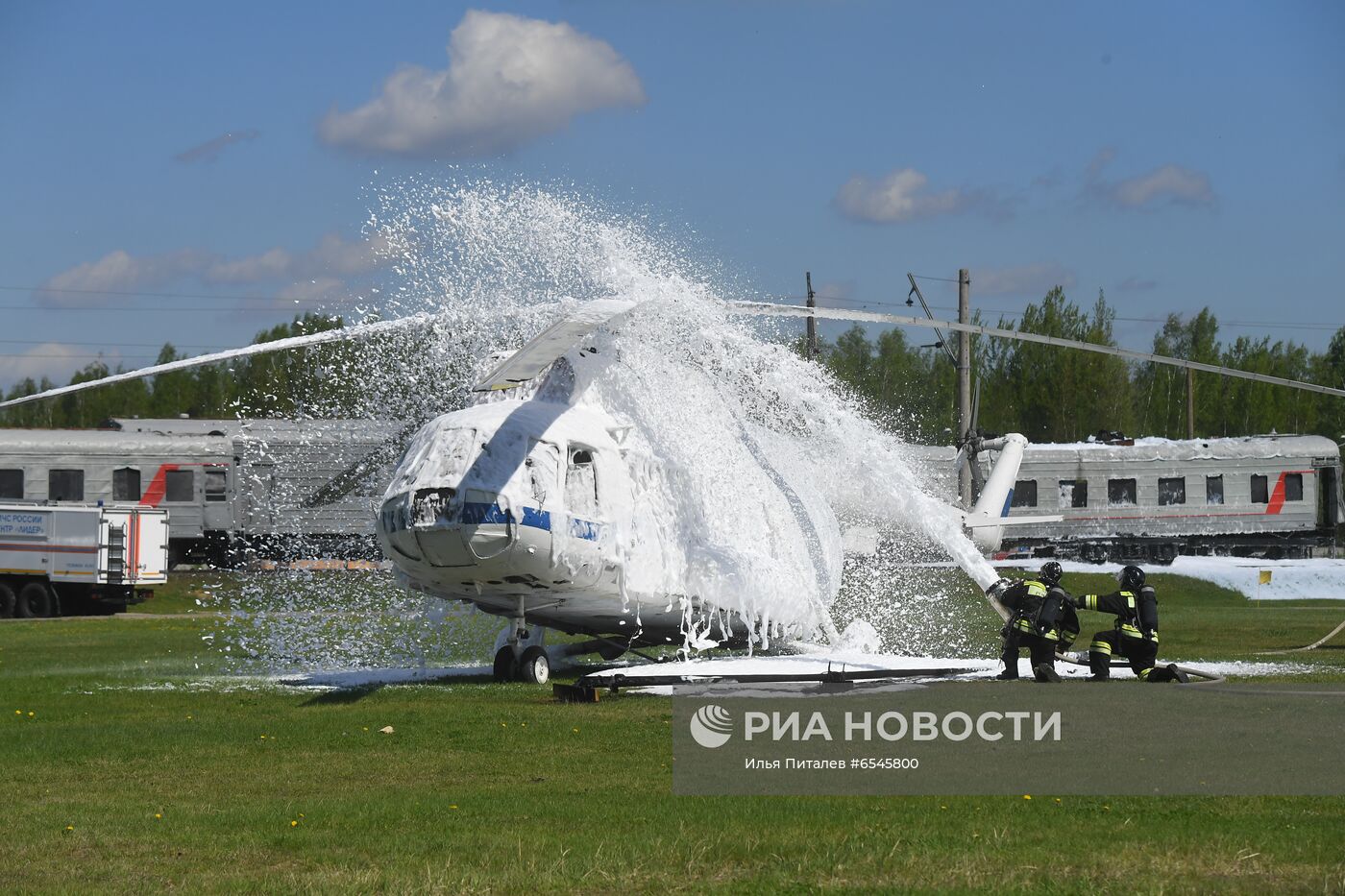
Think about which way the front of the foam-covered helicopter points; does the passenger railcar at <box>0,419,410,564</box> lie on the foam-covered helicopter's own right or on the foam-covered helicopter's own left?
on the foam-covered helicopter's own right

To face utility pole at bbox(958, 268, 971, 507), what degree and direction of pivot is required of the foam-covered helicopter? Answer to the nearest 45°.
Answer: approximately 135° to its right

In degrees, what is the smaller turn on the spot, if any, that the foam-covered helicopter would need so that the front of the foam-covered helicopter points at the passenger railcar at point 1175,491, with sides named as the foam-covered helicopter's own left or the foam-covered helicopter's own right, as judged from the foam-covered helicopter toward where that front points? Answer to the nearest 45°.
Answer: approximately 180°

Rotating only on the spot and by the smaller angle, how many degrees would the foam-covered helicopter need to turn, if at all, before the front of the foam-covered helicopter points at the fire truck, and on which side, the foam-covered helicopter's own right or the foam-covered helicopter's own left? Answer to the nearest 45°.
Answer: approximately 90° to the foam-covered helicopter's own right

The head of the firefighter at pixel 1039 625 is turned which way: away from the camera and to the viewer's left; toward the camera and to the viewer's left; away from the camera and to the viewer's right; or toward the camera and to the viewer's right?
away from the camera and to the viewer's left

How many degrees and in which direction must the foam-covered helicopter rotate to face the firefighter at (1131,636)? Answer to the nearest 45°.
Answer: approximately 135° to its left

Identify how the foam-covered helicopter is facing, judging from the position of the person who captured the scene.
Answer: facing the viewer and to the left of the viewer

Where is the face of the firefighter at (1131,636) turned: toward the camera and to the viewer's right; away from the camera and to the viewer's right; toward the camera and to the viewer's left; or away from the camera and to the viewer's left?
away from the camera and to the viewer's left
